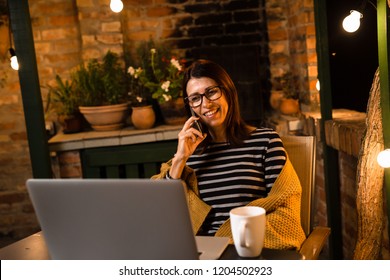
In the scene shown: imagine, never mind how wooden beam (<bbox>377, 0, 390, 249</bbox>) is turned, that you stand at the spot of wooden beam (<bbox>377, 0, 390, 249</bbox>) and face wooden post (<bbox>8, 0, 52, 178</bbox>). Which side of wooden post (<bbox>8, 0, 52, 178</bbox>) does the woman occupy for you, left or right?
left

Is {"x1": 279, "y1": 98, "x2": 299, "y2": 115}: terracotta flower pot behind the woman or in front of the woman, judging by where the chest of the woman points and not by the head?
behind

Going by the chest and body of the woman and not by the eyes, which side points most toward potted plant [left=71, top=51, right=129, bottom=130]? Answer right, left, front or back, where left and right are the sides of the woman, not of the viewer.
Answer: right

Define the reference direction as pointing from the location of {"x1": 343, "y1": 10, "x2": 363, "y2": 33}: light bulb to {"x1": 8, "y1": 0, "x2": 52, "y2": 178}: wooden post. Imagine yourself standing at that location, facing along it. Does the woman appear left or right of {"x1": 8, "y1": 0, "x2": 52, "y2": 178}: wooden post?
left

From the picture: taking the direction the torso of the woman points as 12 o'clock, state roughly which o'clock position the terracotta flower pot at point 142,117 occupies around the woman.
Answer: The terracotta flower pot is roughly at 4 o'clock from the woman.

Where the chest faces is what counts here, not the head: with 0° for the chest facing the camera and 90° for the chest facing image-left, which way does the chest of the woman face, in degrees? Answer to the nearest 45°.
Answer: approximately 45°

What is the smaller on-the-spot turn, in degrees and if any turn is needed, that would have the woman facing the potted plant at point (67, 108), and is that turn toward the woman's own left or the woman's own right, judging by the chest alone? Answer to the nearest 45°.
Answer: approximately 90° to the woman's own right

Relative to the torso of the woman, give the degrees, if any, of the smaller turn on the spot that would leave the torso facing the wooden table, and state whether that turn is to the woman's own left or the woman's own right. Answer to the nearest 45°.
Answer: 0° — they already face it

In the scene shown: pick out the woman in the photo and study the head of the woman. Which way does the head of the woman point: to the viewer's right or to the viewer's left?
to the viewer's left

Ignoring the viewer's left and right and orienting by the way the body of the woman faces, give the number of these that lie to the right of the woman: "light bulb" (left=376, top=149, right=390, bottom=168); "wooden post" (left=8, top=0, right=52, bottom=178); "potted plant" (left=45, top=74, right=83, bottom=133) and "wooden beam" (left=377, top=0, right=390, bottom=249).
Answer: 2

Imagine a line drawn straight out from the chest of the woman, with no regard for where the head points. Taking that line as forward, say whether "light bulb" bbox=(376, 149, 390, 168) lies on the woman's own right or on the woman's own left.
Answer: on the woman's own left
